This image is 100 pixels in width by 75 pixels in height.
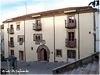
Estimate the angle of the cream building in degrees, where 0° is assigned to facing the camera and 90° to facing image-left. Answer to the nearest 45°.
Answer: approximately 45°
